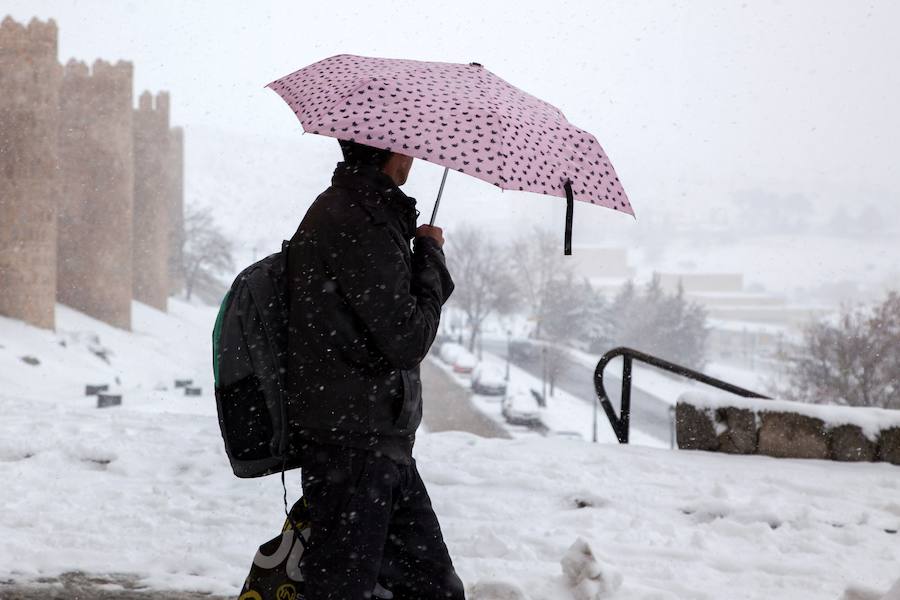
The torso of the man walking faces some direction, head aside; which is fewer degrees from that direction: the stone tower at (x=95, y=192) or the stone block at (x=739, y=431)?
the stone block

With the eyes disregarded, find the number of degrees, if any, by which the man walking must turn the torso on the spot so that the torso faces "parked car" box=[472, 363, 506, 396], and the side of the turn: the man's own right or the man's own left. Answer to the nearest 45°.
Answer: approximately 90° to the man's own left

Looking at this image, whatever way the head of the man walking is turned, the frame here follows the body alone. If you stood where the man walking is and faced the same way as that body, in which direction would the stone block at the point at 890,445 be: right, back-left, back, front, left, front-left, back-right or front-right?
front-left

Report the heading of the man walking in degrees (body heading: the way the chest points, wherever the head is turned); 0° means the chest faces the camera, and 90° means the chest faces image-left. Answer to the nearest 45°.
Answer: approximately 270°

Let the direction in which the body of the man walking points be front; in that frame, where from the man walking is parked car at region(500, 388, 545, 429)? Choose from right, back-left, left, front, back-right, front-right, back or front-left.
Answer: left

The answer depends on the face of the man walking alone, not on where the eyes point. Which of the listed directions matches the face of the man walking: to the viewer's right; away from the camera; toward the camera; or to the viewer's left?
to the viewer's right

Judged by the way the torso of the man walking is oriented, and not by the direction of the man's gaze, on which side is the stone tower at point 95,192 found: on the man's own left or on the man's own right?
on the man's own left
